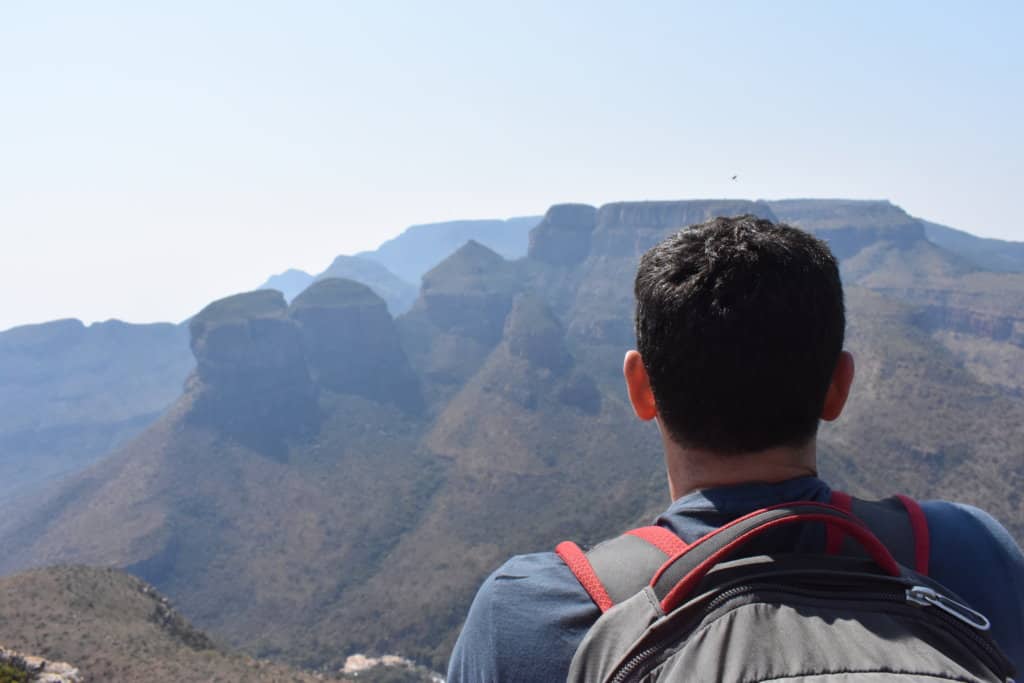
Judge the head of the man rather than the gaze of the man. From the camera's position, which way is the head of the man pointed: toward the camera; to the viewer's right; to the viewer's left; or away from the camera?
away from the camera

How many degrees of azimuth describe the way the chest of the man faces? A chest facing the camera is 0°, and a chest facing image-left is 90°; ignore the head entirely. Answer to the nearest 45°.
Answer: approximately 180°
